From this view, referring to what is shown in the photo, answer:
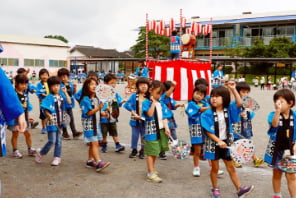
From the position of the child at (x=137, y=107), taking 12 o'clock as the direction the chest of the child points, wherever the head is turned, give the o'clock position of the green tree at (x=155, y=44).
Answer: The green tree is roughly at 6 o'clock from the child.

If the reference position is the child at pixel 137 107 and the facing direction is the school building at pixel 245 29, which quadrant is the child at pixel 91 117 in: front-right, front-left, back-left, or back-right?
back-left

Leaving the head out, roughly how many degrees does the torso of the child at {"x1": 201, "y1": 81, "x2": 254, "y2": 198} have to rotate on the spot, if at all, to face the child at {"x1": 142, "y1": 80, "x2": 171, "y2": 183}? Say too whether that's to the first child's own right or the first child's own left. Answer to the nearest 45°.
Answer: approximately 135° to the first child's own right

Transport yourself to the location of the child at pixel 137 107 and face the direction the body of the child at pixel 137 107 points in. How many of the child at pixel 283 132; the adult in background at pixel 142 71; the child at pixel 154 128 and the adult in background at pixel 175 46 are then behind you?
2

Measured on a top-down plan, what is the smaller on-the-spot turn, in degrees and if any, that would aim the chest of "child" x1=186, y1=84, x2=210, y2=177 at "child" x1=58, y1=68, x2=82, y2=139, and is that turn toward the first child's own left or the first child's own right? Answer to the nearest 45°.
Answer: approximately 180°

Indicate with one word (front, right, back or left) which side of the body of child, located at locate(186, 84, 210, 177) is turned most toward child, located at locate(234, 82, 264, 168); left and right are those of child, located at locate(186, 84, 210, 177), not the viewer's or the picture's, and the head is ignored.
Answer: left

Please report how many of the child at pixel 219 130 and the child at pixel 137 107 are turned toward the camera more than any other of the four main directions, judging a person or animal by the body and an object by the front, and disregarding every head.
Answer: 2

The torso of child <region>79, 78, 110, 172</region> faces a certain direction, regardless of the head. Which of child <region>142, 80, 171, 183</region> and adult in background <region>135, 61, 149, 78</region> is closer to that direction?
the child

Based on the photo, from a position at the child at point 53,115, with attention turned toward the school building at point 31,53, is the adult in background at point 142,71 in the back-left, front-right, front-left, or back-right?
front-right

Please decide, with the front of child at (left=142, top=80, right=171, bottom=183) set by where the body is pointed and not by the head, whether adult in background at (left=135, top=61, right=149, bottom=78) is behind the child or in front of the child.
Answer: behind

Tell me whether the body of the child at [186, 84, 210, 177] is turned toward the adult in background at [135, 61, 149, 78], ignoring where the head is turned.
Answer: no

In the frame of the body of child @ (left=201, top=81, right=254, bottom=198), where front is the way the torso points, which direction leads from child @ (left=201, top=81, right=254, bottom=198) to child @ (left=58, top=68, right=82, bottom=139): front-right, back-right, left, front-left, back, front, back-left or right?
back-right

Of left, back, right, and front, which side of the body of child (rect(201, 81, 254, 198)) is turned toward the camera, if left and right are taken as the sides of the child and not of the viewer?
front

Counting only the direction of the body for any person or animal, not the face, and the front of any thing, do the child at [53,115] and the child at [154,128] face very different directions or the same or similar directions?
same or similar directions

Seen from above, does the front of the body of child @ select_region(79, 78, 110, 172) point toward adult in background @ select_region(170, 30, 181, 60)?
no

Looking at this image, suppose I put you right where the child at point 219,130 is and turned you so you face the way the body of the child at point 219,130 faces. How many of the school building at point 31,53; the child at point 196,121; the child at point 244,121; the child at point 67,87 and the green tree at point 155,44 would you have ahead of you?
0

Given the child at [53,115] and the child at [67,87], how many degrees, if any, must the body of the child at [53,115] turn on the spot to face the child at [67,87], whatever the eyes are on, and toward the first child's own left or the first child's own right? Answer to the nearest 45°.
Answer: approximately 135° to the first child's own left

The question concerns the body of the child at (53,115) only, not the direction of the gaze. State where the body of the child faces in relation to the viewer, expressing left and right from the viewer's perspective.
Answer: facing the viewer and to the right of the viewer
